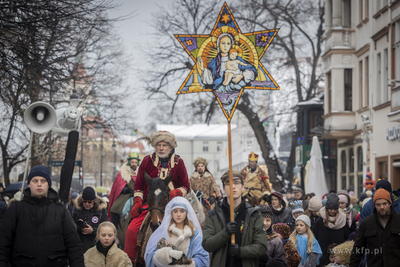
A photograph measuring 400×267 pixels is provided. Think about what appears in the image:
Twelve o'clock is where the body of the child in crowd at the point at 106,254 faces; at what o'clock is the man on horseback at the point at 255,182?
The man on horseback is roughly at 7 o'clock from the child in crowd.

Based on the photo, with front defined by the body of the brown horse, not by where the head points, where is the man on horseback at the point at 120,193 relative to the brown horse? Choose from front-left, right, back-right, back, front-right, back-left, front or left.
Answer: back

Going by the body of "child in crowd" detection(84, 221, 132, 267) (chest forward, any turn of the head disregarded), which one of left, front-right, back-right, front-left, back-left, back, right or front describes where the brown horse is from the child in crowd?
back-left

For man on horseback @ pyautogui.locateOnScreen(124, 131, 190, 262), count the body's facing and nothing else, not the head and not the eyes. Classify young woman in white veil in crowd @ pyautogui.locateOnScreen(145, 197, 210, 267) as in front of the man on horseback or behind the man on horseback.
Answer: in front

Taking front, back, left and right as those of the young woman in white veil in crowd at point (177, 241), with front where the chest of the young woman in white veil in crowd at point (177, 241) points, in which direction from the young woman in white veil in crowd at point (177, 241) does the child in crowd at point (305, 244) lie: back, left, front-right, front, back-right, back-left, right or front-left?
back-left

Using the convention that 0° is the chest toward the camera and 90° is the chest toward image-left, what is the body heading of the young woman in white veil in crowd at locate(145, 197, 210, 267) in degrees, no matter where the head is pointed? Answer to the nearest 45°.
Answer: approximately 0°

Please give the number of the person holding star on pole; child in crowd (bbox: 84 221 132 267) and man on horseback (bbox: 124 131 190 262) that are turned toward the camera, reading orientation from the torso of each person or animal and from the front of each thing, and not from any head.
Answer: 3

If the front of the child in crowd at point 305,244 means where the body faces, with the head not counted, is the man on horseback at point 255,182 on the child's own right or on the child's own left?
on the child's own right

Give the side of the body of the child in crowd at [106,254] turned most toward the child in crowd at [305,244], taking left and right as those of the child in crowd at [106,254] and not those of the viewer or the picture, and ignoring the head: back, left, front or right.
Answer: left
